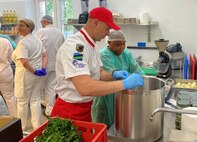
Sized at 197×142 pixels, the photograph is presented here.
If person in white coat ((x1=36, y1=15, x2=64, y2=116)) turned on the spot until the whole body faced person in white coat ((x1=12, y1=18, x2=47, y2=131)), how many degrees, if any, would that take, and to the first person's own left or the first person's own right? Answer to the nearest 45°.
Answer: approximately 90° to the first person's own left

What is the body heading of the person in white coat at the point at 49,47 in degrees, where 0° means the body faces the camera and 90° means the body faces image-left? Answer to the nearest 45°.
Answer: approximately 135°

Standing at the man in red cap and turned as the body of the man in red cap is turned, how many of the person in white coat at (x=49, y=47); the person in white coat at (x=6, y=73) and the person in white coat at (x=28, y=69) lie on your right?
0

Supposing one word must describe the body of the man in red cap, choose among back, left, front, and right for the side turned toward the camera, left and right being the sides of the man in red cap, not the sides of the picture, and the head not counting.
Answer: right

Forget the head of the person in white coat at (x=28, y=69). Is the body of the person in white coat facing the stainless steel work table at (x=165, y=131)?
no

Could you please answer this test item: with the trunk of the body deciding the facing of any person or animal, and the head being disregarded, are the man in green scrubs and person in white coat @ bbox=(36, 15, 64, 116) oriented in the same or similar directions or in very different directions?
very different directions

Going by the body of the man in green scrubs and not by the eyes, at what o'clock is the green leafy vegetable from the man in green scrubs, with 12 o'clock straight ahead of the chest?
The green leafy vegetable is roughly at 2 o'clock from the man in green scrubs.

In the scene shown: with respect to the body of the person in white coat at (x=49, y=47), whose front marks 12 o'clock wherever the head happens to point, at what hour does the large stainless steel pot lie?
The large stainless steel pot is roughly at 7 o'clock from the person in white coat.

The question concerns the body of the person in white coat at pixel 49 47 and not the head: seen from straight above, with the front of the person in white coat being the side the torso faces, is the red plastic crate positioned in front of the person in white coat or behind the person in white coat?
behind

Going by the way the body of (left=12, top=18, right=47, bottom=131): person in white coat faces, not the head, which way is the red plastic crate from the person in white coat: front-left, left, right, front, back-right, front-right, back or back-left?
back-left

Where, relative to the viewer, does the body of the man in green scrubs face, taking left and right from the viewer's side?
facing the viewer and to the right of the viewer

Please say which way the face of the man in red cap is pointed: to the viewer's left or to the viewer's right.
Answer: to the viewer's right

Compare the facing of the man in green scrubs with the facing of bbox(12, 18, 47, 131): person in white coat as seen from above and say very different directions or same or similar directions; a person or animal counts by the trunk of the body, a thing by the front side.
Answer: very different directions
